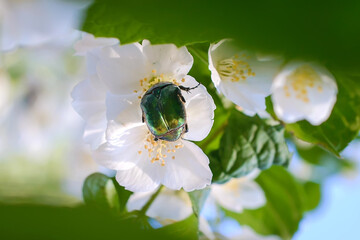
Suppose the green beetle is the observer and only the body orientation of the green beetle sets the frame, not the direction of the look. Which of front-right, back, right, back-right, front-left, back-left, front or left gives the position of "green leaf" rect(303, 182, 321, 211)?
front-right

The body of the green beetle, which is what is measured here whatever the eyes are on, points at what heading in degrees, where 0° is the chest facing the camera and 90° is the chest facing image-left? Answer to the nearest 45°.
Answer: approximately 180°
